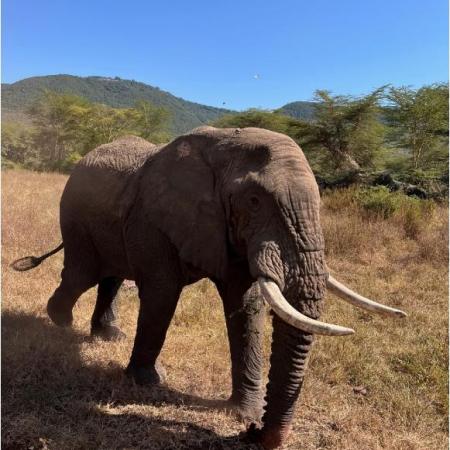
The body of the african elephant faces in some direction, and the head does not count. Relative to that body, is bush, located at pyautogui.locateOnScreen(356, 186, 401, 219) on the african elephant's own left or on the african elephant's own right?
on the african elephant's own left

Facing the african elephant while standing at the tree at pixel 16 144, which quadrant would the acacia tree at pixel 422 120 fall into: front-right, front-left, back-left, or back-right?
front-left

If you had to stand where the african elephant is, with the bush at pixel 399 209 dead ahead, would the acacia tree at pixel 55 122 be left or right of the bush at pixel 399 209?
left

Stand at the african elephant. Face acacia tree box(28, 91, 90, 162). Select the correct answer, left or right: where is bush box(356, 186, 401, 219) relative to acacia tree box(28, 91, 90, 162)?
right

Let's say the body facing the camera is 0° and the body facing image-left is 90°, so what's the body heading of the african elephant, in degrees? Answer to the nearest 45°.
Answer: approximately 315°

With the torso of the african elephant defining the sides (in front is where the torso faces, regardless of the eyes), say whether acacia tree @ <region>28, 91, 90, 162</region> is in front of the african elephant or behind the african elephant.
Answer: behind

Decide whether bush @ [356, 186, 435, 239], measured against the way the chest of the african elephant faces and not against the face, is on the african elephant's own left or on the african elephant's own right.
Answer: on the african elephant's own left

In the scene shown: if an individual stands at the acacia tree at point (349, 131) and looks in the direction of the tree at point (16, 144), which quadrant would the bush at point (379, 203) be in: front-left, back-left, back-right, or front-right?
back-left

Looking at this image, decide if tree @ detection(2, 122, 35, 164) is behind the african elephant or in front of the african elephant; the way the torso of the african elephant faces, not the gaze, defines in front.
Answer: behind
